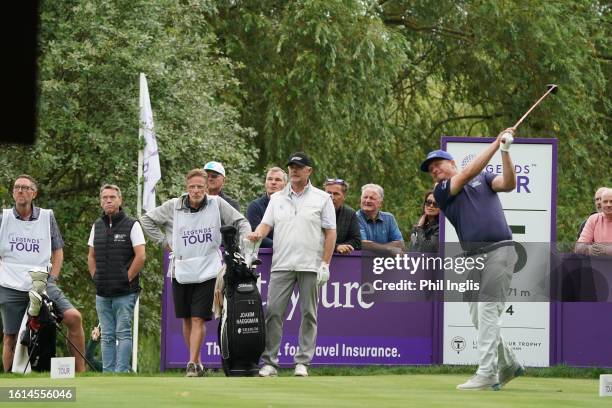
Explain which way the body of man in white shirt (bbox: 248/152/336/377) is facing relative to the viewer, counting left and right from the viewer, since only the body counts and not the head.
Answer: facing the viewer

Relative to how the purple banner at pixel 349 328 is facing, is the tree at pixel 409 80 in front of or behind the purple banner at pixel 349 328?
behind

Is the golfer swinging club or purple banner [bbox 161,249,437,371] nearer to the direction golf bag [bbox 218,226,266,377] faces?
the golfer swinging club

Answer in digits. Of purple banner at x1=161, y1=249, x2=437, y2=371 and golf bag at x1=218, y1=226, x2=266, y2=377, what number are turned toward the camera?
2

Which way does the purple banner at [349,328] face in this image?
toward the camera

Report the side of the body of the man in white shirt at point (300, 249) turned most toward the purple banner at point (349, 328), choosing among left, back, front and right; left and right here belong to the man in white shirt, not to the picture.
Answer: back

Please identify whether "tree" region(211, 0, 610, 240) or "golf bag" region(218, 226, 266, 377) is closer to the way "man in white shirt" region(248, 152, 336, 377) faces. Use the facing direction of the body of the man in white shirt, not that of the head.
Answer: the golf bag

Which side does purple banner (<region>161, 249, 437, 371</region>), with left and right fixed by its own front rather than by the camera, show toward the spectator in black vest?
right

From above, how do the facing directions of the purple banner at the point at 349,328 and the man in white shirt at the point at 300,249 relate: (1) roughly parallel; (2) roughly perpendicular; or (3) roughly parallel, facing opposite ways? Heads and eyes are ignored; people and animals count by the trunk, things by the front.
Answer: roughly parallel

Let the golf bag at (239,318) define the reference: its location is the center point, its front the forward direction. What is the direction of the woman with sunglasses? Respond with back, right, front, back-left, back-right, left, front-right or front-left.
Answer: back-left

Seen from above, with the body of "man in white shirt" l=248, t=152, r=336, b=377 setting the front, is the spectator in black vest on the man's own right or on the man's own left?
on the man's own right

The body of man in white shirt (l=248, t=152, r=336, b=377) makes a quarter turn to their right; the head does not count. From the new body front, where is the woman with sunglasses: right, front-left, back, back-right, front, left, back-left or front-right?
back-right

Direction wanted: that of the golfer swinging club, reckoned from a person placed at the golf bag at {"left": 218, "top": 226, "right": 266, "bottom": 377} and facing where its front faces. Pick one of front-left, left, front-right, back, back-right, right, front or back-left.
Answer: front-left

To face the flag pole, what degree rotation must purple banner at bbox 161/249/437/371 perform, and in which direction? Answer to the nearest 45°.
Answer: approximately 135° to its right
